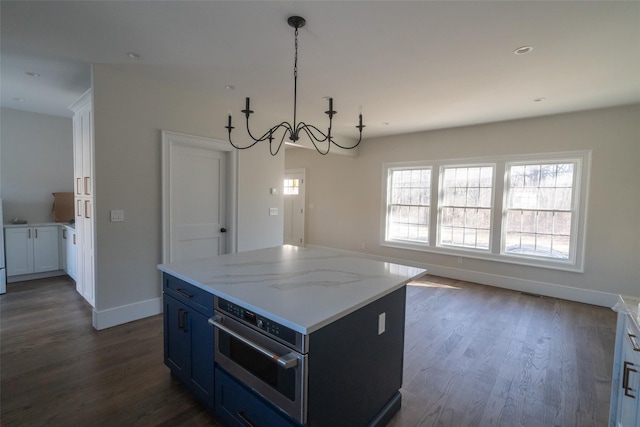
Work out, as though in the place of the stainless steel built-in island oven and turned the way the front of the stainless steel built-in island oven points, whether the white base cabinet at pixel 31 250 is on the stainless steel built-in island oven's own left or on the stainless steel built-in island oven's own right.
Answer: on the stainless steel built-in island oven's own right

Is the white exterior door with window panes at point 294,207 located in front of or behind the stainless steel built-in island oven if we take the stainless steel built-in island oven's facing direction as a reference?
behind

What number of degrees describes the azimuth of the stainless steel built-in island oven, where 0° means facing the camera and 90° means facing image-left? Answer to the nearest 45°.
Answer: approximately 45°

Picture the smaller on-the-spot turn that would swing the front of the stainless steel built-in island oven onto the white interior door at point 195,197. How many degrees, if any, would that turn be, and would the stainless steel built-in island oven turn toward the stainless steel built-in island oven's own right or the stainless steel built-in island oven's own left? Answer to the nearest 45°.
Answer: approximately 135° to the stainless steel built-in island oven's own right

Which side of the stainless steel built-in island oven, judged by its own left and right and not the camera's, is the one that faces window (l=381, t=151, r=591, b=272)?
back

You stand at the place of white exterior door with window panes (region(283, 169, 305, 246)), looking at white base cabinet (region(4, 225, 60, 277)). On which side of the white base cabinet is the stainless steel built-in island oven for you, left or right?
left
